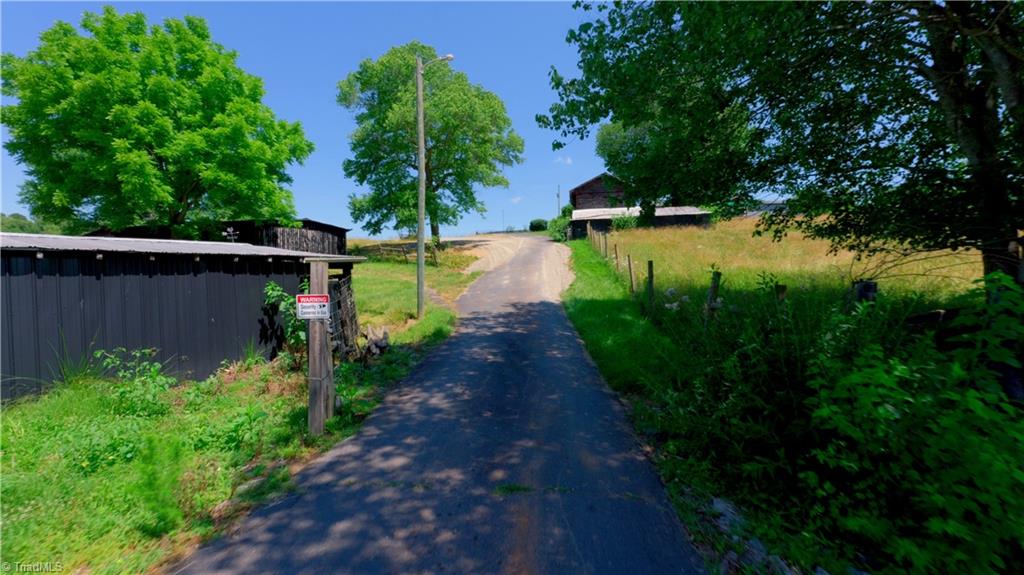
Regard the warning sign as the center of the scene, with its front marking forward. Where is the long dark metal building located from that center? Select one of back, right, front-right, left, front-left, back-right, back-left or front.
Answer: back-right

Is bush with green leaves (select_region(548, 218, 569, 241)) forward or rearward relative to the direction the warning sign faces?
rearward

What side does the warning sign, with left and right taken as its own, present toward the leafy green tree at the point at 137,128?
back

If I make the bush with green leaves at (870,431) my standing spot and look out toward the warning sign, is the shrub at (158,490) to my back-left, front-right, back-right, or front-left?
front-left

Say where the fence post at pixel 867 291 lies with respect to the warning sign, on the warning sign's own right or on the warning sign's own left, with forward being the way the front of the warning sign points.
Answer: on the warning sign's own left

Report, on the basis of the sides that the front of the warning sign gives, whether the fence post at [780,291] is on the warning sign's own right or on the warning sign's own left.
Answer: on the warning sign's own left

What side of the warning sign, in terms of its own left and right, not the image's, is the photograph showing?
front
